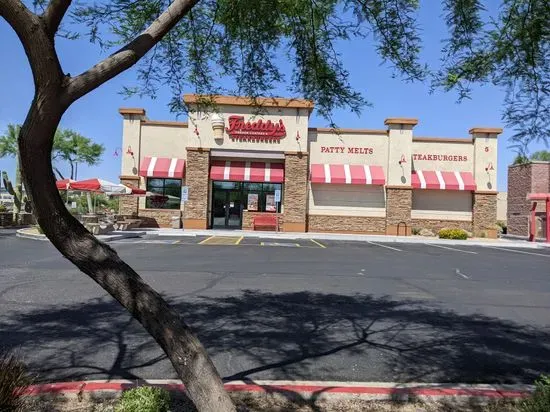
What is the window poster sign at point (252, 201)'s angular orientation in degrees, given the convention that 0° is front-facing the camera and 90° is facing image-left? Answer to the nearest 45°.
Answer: approximately 0°

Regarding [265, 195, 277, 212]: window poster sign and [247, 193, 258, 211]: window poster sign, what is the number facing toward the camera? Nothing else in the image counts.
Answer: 2

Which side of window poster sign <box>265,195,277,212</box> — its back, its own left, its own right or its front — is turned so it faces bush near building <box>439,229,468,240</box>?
left

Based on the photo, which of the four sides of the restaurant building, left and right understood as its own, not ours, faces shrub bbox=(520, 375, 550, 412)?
front

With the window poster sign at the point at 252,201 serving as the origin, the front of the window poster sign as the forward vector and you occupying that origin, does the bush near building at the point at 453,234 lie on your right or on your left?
on your left

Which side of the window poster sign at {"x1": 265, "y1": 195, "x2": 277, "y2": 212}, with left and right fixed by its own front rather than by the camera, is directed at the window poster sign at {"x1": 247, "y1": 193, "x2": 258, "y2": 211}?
right

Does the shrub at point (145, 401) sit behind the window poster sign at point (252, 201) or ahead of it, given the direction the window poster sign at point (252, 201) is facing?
ahead

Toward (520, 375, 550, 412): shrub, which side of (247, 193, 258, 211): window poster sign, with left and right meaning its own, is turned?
front
